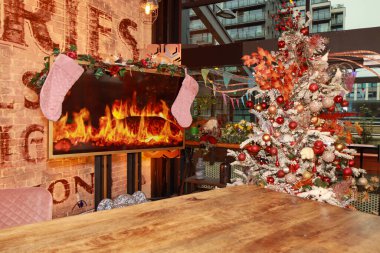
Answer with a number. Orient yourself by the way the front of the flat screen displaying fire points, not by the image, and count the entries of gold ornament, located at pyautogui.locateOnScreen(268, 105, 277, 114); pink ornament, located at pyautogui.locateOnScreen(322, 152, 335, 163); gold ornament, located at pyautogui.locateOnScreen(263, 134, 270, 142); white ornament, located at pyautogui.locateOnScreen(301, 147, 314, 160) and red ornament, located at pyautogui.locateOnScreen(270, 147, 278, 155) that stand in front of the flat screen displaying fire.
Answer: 5

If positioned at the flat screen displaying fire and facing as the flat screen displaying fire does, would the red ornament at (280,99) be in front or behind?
in front

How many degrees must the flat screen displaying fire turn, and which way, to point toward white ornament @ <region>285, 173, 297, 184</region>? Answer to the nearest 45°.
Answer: approximately 90° to its left

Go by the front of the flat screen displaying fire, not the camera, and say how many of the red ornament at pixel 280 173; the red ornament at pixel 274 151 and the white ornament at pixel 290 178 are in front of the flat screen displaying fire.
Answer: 3

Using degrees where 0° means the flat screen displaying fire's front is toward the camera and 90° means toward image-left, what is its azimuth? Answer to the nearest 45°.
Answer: approximately 315°

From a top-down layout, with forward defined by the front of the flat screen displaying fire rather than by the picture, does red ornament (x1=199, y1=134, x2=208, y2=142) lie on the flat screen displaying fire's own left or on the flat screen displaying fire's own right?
on the flat screen displaying fire's own left

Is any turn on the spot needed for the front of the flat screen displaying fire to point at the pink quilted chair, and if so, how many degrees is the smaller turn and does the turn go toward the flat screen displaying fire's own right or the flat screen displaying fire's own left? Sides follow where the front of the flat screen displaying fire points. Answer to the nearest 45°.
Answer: approximately 45° to the flat screen displaying fire's own right

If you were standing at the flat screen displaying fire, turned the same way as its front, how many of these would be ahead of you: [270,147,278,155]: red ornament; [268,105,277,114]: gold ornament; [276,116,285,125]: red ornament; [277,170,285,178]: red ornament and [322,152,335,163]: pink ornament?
5

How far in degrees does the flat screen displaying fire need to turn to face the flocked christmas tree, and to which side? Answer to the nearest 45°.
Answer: approximately 90° to its left

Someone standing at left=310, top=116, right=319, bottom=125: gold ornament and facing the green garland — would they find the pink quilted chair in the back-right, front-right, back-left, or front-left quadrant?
front-left

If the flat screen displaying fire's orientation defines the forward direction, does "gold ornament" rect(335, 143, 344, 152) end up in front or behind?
in front
